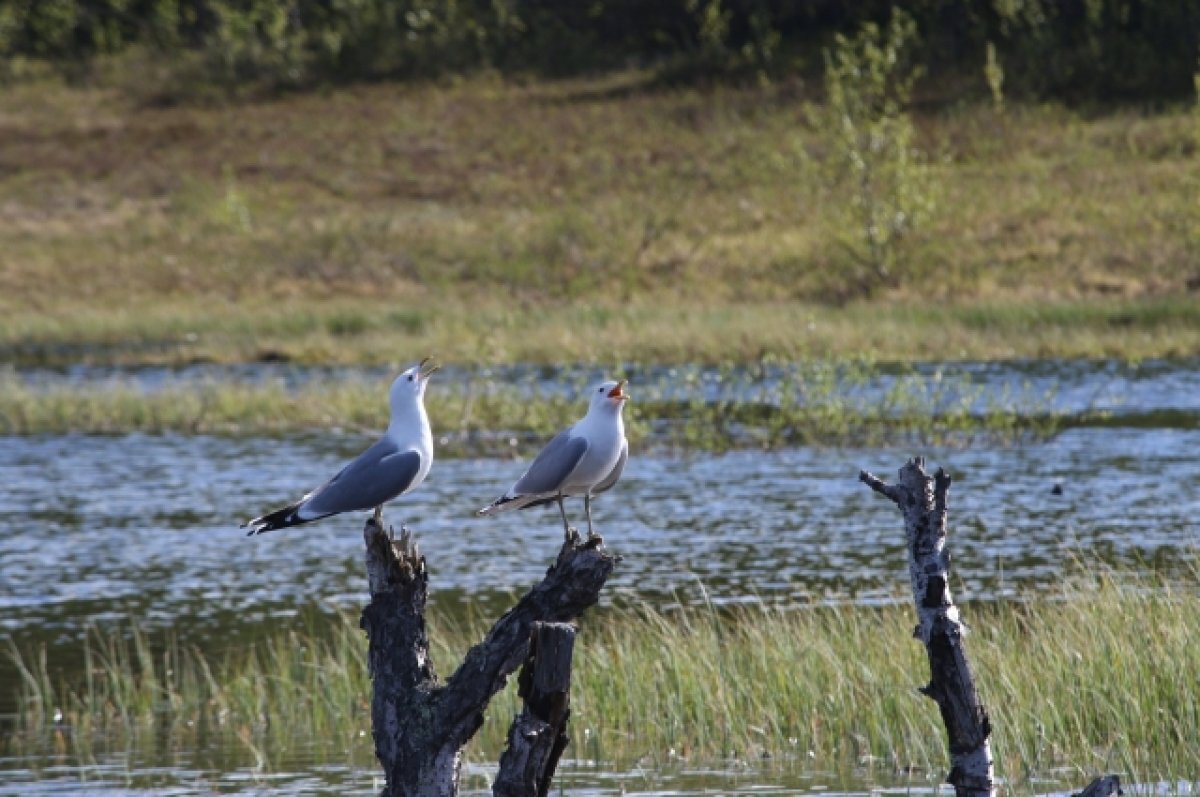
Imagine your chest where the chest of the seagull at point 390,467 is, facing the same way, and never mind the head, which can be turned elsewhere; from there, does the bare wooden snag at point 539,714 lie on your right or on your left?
on your right

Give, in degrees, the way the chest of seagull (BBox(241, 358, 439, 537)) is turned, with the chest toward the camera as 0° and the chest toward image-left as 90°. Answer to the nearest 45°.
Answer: approximately 270°

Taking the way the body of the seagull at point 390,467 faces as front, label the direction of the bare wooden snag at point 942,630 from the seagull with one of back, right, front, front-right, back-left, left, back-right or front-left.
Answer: front-right

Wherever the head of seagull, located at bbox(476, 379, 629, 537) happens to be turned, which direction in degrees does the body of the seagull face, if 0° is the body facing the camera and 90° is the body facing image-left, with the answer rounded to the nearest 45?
approximately 315°

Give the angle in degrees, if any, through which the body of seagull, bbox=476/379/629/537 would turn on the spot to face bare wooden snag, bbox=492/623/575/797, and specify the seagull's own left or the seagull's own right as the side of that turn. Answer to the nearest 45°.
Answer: approximately 45° to the seagull's own right

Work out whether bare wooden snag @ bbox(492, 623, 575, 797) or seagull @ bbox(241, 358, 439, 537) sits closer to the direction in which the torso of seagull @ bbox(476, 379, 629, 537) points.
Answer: the bare wooden snag

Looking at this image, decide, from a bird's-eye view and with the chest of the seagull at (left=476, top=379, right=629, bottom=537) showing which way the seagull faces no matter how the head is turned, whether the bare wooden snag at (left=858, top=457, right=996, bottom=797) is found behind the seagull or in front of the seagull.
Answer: in front

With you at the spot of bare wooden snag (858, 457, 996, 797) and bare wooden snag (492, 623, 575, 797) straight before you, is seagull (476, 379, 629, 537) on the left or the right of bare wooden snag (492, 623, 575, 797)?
right

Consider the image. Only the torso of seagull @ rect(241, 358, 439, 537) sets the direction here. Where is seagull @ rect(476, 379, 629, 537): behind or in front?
in front

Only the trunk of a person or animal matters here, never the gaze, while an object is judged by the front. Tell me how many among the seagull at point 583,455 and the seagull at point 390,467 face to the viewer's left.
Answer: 0
